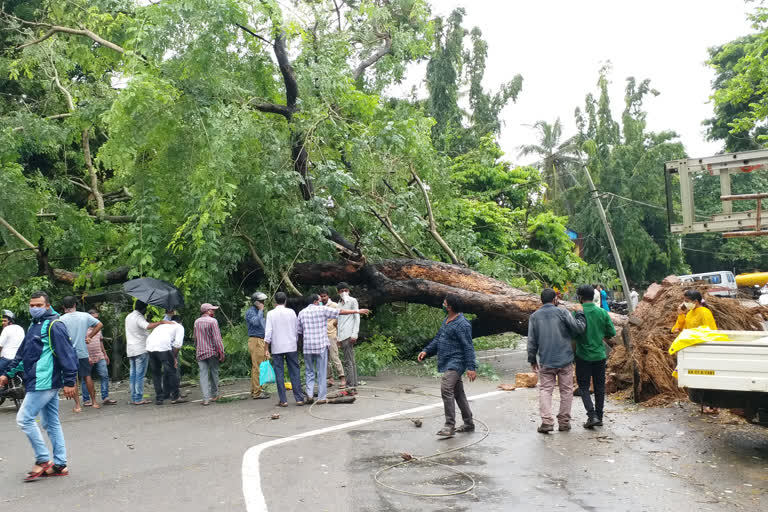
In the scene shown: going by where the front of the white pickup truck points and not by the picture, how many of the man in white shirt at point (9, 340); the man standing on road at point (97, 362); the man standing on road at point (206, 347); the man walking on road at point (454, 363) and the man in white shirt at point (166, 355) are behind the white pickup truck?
5

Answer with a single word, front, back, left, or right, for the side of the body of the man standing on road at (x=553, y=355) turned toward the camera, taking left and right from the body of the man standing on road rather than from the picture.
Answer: back

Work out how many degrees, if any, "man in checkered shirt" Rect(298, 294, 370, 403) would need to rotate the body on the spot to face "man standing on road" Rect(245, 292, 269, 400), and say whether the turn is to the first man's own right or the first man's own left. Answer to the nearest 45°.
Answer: approximately 45° to the first man's own left

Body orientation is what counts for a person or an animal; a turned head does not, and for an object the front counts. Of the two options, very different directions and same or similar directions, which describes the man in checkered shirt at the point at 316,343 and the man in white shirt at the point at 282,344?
same or similar directions

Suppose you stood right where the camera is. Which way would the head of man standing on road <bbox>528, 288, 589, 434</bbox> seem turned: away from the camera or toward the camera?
away from the camera

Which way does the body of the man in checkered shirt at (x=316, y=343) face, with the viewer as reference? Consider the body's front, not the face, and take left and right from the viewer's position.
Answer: facing away from the viewer

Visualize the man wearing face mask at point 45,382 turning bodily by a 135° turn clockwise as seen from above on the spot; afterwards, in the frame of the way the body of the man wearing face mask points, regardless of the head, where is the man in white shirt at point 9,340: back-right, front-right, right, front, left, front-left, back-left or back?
front

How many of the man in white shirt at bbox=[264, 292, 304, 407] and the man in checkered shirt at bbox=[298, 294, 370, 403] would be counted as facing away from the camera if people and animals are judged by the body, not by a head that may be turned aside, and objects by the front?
2

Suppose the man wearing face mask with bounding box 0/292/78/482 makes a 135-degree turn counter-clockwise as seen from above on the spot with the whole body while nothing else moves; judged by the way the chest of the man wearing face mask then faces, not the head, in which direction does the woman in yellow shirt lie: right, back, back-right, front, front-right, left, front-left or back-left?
front

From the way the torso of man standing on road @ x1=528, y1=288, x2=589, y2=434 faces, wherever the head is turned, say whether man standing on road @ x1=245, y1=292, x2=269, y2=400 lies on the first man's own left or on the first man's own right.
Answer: on the first man's own left

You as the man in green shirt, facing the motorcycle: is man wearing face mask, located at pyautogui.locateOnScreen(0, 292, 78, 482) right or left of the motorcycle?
left

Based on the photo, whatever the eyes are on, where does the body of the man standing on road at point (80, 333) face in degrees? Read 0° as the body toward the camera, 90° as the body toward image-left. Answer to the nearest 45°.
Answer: approximately 225°

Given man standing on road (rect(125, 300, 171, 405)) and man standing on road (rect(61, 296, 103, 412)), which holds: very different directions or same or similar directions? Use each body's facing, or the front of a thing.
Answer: same or similar directions

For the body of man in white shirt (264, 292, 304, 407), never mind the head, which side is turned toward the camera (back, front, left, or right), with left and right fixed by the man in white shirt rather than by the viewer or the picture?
back

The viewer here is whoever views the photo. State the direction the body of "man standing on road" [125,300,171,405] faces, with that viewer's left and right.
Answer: facing away from the viewer and to the right of the viewer

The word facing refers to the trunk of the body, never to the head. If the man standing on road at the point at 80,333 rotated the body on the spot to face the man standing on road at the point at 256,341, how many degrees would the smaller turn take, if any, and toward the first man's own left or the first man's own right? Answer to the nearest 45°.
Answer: approximately 45° to the first man's own right

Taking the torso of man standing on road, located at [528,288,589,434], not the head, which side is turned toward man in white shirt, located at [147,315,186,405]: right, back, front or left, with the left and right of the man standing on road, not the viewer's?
left

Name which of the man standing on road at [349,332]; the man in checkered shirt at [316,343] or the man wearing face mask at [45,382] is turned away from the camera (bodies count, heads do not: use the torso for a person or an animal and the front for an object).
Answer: the man in checkered shirt
